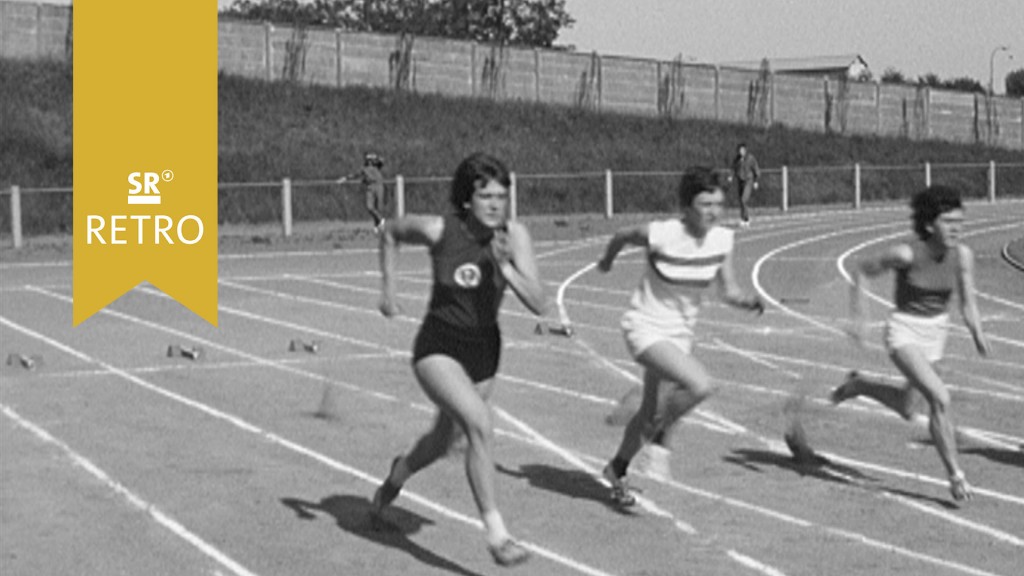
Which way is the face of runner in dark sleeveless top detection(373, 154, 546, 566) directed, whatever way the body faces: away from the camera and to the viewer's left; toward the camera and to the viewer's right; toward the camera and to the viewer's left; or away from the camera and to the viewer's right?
toward the camera and to the viewer's right

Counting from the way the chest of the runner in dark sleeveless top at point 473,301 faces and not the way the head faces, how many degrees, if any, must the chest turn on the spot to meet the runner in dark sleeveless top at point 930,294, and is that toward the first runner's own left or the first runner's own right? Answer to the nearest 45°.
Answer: approximately 90° to the first runner's own left

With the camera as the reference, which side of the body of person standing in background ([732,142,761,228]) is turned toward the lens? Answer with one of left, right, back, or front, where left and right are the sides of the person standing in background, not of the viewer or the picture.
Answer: front

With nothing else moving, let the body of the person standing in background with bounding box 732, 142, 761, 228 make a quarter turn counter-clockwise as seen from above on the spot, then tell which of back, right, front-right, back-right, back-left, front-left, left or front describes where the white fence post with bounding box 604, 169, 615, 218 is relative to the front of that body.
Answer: back-left

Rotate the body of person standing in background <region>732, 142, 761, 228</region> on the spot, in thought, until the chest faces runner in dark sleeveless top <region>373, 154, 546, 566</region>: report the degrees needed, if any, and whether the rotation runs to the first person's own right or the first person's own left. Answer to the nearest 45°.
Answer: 0° — they already face them

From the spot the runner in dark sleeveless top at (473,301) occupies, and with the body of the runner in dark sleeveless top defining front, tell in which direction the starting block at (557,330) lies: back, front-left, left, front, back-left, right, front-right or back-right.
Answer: back-left

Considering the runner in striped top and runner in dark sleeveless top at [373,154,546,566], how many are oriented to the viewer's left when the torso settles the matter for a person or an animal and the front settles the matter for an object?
0

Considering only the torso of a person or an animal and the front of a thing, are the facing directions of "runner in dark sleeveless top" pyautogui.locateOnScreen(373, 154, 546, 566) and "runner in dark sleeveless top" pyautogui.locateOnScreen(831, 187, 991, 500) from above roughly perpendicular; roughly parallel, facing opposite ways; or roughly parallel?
roughly parallel

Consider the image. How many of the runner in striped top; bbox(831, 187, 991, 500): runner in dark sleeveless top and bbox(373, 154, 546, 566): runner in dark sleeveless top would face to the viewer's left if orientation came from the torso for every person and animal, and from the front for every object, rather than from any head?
0
